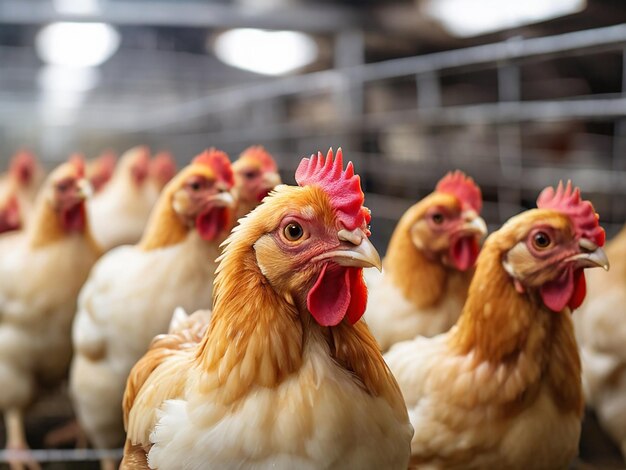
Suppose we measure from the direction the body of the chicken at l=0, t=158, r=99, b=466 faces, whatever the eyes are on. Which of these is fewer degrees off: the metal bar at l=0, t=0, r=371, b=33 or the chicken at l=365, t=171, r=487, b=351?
the chicken

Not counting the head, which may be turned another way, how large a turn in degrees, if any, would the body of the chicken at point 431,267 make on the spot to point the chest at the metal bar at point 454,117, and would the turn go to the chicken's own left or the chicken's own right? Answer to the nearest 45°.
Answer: approximately 135° to the chicken's own left

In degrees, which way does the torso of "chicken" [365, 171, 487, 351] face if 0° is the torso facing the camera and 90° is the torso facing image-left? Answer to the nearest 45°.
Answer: approximately 315°

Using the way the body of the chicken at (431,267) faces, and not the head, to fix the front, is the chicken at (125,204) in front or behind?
behind

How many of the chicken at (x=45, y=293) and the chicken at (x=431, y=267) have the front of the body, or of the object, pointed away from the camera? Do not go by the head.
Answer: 0

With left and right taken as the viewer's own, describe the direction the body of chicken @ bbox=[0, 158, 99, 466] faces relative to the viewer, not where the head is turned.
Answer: facing the viewer and to the right of the viewer

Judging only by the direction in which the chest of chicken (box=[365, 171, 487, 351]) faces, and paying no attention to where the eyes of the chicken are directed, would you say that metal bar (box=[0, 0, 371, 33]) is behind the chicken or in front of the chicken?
behind

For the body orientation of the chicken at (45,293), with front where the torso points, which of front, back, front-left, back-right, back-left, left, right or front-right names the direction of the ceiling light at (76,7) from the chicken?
back-left

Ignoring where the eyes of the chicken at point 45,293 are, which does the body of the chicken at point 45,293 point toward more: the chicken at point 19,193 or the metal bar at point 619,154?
the metal bar

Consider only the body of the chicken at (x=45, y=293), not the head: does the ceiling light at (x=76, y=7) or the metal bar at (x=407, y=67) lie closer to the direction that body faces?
the metal bar

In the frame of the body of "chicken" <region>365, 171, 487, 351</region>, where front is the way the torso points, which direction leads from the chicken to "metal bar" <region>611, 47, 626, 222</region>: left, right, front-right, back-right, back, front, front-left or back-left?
left

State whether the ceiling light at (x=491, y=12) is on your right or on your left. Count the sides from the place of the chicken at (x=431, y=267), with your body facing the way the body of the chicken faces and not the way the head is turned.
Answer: on your left

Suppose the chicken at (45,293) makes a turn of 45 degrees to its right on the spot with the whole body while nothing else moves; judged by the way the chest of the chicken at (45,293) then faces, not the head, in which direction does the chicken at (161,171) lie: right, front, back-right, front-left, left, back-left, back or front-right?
back-left

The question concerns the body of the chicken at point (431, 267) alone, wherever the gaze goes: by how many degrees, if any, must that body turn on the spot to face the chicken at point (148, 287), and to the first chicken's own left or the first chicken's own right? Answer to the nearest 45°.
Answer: approximately 135° to the first chicken's own right
